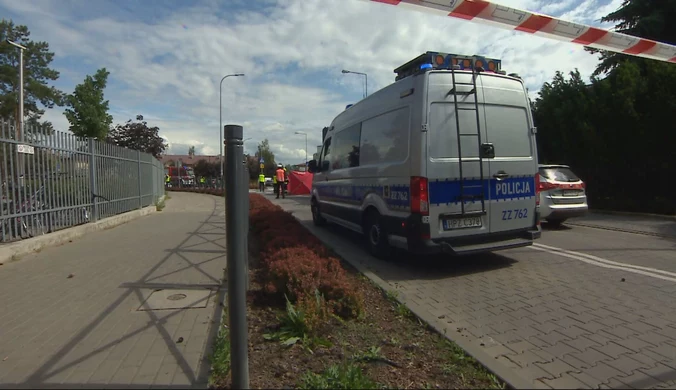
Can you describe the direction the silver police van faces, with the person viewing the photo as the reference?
facing away from the viewer and to the left of the viewer

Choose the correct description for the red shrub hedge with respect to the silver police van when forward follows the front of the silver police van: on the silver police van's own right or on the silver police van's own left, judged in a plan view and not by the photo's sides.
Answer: on the silver police van's own left

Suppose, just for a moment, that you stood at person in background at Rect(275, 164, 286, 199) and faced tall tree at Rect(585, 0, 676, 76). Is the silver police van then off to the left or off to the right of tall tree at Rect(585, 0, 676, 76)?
right

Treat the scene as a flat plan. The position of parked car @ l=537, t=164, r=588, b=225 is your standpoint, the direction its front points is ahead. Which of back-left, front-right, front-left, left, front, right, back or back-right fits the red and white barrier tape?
back-left

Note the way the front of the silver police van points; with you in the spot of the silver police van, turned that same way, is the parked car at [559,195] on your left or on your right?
on your right

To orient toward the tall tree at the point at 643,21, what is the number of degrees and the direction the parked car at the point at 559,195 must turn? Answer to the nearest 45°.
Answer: approximately 45° to its right

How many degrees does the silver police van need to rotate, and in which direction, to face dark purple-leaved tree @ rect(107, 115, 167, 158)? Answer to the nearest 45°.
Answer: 0° — it already faces it

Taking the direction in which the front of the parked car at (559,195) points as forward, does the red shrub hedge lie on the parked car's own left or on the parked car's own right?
on the parked car's own left

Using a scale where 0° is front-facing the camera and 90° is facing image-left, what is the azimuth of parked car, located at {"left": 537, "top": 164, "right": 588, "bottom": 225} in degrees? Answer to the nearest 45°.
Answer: approximately 135°

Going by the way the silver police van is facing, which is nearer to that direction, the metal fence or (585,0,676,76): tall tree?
the metal fence

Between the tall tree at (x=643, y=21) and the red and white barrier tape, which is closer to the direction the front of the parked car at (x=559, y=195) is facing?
the tall tree
